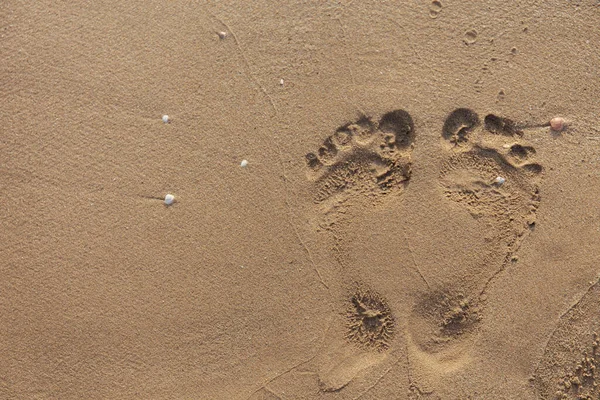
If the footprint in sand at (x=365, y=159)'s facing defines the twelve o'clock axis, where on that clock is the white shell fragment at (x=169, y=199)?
The white shell fragment is roughly at 8 o'clock from the footprint in sand.

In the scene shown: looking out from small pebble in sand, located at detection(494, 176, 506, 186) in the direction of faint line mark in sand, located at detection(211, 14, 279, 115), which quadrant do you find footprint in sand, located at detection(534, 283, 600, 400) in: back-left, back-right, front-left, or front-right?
back-left

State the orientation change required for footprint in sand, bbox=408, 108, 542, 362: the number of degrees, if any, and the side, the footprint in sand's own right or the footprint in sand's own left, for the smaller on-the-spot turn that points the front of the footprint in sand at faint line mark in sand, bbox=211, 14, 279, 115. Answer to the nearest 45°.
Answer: approximately 90° to the footprint in sand's own left

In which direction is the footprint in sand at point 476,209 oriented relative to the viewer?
away from the camera
